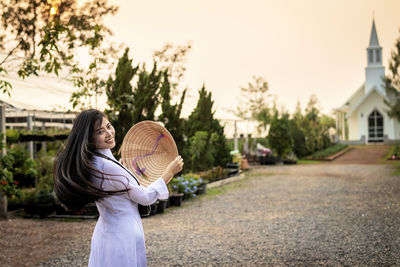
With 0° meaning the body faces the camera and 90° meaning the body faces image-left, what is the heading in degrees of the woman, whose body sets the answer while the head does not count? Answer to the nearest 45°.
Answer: approximately 225°

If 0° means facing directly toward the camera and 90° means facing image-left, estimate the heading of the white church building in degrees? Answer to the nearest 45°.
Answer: approximately 0°

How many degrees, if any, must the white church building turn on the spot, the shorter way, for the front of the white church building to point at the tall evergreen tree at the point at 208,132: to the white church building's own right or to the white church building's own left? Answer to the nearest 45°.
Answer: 0° — it already faces it

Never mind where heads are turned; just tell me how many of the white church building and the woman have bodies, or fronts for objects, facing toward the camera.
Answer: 1

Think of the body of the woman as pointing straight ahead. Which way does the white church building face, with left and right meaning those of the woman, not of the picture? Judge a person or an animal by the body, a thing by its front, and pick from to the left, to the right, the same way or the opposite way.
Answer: the opposite way
